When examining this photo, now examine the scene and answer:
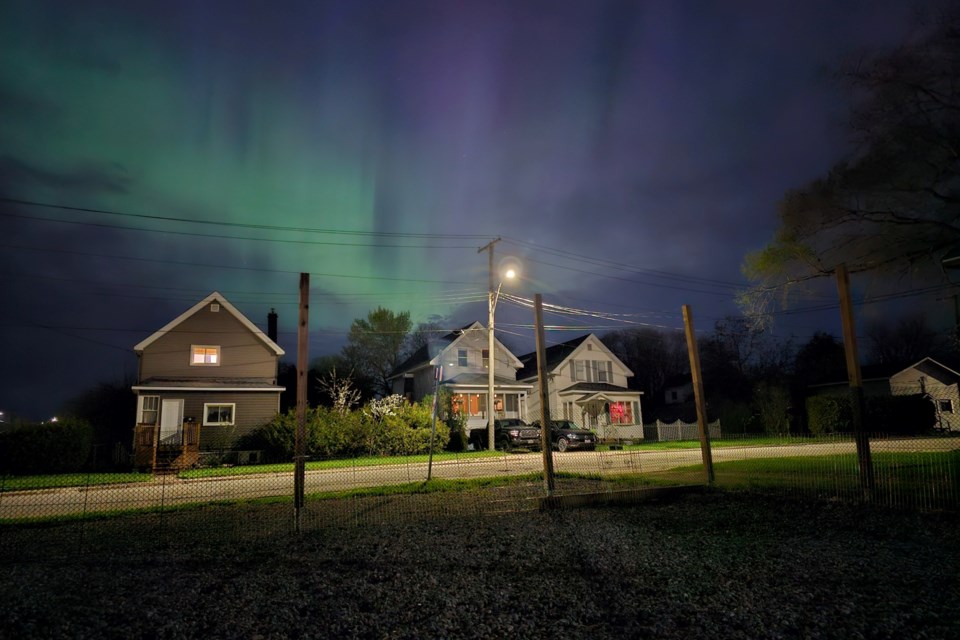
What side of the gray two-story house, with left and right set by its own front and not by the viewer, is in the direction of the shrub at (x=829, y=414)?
left

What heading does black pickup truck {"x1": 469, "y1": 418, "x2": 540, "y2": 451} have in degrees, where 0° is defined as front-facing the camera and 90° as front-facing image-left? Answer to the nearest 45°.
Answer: approximately 315°

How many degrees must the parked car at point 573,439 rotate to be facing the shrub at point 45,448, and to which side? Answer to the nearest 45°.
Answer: approximately 90° to its right

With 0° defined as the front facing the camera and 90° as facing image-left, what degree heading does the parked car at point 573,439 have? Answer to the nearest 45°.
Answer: approximately 315°

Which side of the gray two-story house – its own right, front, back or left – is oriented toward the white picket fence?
left

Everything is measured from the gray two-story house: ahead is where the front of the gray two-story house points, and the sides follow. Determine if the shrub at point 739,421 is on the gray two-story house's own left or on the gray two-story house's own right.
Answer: on the gray two-story house's own left

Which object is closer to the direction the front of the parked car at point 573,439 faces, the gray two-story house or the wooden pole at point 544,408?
the wooden pole
